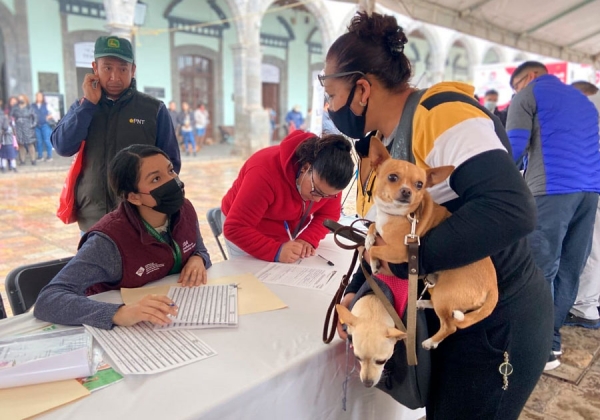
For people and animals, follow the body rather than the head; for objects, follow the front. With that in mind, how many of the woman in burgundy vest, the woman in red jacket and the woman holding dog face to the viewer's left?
1

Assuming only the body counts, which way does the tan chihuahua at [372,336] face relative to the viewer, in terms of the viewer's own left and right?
facing the viewer

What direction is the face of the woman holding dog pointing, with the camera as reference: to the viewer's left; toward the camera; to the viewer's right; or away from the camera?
to the viewer's left

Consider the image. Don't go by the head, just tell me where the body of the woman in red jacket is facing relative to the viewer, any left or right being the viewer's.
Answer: facing the viewer and to the right of the viewer

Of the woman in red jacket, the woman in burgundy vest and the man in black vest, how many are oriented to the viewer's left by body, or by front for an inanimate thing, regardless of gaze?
0

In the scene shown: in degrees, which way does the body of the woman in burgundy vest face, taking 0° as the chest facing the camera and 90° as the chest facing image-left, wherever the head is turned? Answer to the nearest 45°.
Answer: approximately 315°

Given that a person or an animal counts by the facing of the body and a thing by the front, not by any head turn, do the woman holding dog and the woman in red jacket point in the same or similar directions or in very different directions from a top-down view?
very different directions

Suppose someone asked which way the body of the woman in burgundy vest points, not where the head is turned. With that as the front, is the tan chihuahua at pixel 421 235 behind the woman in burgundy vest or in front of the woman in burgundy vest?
in front

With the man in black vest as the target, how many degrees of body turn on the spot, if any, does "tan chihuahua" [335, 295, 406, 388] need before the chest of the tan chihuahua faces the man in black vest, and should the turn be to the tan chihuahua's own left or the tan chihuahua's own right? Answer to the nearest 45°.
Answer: approximately 135° to the tan chihuahua's own right

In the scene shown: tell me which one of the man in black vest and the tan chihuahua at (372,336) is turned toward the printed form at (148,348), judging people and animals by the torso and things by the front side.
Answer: the man in black vest

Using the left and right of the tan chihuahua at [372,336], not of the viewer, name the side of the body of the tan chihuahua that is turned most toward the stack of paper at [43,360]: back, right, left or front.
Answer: right

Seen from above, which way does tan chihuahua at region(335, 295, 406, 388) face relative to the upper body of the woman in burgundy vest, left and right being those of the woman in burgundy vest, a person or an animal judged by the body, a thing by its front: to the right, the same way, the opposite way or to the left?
to the right

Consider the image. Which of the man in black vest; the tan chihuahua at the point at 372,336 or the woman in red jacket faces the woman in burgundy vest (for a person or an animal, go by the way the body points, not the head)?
the man in black vest

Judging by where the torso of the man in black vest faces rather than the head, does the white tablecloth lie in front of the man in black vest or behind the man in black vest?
in front

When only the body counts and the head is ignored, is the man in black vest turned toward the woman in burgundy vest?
yes

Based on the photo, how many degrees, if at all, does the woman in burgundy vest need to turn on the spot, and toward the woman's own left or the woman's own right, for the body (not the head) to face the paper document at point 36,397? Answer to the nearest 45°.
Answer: approximately 45° to the woman's own right

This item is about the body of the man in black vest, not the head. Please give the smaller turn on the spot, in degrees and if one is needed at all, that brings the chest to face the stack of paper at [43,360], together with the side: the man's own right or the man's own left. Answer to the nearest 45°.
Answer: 0° — they already face it

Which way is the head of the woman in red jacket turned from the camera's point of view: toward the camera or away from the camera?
toward the camera
